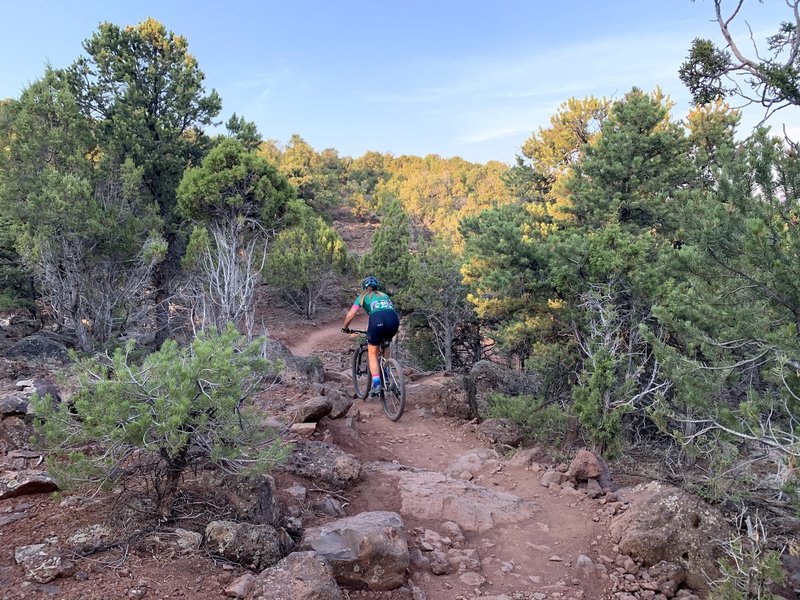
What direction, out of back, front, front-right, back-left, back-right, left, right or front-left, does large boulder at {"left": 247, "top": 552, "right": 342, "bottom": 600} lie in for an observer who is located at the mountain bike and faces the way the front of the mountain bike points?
back-left

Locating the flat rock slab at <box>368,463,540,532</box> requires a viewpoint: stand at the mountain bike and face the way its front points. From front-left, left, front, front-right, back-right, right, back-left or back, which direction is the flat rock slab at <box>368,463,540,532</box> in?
back-left

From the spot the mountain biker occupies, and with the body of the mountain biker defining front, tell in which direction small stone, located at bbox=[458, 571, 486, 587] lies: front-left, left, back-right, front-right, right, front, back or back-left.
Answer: back-left

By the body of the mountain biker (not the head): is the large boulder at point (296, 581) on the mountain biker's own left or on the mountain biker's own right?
on the mountain biker's own left

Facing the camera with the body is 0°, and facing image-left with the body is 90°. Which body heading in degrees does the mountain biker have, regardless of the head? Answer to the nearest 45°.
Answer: approximately 135°

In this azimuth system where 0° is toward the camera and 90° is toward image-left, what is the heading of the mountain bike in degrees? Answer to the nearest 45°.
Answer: approximately 135°

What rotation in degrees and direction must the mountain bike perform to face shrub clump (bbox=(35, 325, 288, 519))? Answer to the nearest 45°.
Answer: approximately 135° to its left

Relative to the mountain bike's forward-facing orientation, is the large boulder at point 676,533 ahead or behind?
behind

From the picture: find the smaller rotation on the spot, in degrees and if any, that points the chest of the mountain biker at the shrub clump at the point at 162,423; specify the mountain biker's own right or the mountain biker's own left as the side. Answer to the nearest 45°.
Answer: approximately 135° to the mountain biker's own left

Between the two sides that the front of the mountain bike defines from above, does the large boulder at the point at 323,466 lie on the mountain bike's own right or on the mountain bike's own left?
on the mountain bike's own left
